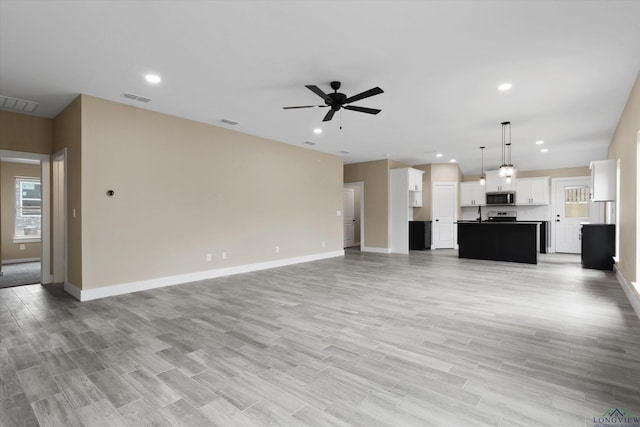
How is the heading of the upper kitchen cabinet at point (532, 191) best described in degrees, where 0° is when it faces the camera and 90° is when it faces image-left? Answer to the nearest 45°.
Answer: approximately 0°

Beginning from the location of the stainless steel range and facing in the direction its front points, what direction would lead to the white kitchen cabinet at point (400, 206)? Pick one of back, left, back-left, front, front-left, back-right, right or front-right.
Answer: front-right

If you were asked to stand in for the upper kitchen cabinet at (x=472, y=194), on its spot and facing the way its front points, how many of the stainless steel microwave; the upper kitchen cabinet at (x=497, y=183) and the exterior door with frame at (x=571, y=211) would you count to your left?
3

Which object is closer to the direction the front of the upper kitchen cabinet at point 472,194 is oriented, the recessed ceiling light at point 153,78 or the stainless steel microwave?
the recessed ceiling light

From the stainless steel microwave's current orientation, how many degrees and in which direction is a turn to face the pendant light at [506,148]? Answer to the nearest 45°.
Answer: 0° — it already faces it

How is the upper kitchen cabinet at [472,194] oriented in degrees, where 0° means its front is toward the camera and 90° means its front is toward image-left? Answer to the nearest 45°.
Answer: approximately 0°

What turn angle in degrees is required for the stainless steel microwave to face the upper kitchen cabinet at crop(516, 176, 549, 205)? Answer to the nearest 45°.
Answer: approximately 90° to its left
